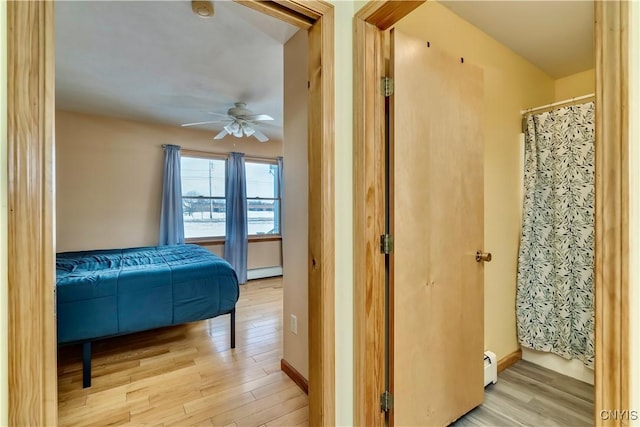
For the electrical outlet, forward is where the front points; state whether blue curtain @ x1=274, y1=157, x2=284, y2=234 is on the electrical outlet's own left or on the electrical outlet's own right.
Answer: on the electrical outlet's own right

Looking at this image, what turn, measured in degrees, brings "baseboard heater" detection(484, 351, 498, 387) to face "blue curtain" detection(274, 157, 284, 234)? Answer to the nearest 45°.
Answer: approximately 180°

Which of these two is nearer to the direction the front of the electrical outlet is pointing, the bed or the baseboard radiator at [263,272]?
the bed

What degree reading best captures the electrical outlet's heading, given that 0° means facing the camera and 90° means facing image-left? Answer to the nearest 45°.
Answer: approximately 45°

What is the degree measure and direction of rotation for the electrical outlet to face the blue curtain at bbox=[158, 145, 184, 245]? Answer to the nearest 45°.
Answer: approximately 90° to its right

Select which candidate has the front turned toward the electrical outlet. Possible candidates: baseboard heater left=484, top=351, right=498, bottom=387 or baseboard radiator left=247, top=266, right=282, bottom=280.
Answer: the baseboard radiator

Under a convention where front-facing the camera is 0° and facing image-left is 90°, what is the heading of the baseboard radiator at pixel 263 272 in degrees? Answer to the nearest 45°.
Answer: approximately 0°

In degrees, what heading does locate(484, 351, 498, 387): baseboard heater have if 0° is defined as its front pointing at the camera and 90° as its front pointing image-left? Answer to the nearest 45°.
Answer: approximately 315°
